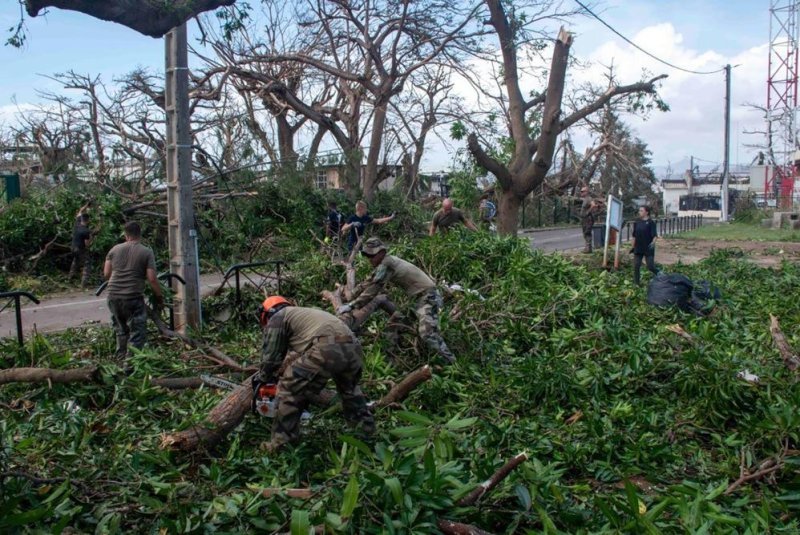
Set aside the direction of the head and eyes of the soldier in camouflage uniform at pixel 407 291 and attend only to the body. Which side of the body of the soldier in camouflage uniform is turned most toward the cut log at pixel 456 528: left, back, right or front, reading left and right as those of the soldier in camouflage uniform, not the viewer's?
left

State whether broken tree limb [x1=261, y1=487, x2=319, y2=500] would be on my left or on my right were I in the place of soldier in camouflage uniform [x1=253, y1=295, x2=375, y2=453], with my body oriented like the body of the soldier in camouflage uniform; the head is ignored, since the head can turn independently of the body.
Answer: on my left

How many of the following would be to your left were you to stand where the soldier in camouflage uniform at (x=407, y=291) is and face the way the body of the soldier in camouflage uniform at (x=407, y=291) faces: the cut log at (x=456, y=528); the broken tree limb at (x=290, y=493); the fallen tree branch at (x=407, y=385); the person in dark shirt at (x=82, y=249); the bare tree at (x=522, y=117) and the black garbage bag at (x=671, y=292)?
3

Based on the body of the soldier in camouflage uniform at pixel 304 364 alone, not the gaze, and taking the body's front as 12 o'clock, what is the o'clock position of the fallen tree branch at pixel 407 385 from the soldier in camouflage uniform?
The fallen tree branch is roughly at 5 o'clock from the soldier in camouflage uniform.

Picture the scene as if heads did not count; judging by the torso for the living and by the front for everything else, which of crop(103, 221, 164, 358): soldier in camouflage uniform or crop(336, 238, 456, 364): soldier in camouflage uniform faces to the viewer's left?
crop(336, 238, 456, 364): soldier in camouflage uniform

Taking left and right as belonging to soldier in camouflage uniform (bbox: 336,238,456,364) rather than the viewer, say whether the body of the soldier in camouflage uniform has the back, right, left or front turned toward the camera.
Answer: left

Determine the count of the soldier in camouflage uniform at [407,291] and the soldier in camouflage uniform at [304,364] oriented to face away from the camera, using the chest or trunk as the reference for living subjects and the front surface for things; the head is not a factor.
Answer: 0

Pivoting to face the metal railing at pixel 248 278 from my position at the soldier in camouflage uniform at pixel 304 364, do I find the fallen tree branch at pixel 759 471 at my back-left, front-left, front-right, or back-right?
back-right

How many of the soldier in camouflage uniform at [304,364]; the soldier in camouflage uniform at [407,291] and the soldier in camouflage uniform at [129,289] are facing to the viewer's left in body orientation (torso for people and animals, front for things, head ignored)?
2

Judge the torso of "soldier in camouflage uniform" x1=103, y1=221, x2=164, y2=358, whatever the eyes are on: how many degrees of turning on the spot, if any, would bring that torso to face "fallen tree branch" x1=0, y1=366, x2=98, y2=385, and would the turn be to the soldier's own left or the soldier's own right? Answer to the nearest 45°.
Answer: approximately 135° to the soldier's own left

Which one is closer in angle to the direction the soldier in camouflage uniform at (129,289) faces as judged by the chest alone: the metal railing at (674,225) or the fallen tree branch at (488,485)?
the metal railing

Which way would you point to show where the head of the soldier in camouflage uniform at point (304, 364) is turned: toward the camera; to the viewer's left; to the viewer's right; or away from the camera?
to the viewer's left

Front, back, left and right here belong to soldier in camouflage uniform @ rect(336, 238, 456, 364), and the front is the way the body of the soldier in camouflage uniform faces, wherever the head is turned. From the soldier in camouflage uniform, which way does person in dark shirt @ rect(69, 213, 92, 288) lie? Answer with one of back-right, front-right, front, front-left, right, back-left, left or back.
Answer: front-right

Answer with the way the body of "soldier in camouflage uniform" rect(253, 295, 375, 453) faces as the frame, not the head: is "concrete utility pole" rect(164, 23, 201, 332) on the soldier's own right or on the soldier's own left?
on the soldier's own right

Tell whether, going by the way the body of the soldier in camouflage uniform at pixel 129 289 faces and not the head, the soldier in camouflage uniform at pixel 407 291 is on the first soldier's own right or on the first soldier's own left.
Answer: on the first soldier's own right

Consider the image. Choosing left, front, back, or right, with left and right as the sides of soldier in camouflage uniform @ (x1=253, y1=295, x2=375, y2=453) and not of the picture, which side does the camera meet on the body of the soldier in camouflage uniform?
left

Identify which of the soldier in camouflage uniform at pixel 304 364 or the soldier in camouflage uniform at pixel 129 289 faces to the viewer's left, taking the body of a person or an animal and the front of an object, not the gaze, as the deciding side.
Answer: the soldier in camouflage uniform at pixel 304 364

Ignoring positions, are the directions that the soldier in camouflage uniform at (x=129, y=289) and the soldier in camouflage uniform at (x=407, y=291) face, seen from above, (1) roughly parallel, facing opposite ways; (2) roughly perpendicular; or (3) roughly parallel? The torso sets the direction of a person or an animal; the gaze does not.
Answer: roughly perpendicular

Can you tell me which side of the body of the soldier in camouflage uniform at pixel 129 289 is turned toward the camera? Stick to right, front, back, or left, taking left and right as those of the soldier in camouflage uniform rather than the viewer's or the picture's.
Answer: back

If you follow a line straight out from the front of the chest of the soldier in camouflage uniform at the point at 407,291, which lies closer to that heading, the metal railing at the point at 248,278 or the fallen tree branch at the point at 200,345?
the fallen tree branch
